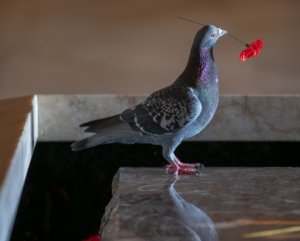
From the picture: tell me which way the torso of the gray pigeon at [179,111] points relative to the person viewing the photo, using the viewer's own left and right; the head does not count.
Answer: facing to the right of the viewer
